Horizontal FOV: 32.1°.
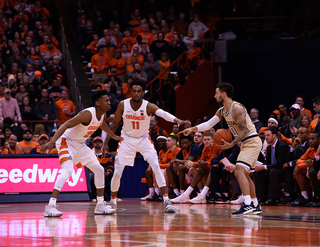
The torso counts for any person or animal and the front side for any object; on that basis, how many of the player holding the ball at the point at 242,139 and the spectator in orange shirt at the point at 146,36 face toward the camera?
1

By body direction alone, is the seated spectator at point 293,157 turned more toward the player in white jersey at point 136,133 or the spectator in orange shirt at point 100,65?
the player in white jersey

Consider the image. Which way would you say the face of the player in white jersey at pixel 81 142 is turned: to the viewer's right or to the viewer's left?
to the viewer's right

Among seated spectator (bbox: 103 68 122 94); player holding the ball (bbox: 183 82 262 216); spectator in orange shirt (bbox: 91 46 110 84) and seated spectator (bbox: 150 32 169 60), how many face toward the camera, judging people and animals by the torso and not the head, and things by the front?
3

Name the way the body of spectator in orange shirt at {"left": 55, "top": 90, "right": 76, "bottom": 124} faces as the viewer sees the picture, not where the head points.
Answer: toward the camera

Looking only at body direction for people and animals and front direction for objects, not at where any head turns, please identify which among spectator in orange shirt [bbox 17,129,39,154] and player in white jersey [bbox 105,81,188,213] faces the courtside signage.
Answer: the spectator in orange shirt

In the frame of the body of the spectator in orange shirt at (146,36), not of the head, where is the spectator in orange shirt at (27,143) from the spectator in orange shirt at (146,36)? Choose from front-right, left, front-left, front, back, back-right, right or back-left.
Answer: front-right

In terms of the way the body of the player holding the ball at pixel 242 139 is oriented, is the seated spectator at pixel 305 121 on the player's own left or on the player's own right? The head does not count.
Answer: on the player's own right

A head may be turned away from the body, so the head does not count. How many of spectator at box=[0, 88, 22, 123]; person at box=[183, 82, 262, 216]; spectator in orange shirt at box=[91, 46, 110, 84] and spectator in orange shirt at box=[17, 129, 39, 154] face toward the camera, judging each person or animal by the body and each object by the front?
3

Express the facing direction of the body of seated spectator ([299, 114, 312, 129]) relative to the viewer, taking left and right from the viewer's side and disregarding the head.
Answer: facing the viewer and to the left of the viewer

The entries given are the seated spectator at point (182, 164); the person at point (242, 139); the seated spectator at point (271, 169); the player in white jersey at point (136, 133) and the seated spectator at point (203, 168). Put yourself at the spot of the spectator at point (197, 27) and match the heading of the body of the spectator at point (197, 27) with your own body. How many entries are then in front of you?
5

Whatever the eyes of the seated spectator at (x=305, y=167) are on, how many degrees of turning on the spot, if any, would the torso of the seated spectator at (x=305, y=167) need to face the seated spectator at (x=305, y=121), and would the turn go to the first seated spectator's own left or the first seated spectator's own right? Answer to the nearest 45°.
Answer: approximately 135° to the first seated spectator's own right

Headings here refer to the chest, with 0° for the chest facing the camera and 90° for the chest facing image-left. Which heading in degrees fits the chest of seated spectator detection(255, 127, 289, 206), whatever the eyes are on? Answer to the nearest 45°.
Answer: approximately 45°

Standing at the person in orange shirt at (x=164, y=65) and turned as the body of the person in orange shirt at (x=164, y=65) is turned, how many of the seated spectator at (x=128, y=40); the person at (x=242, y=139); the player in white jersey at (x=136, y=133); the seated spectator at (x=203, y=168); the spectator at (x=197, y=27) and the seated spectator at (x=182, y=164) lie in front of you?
4
